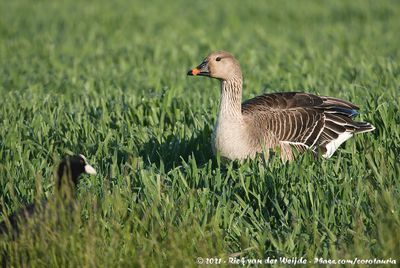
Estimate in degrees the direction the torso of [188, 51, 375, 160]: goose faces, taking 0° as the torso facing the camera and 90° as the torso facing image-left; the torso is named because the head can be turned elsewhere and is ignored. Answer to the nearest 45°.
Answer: approximately 90°

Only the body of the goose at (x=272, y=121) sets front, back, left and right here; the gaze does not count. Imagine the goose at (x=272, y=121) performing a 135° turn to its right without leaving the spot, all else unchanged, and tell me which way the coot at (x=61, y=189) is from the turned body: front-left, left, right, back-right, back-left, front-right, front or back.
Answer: back

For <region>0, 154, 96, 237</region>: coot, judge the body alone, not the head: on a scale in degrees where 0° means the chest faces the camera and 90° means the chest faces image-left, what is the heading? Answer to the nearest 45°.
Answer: approximately 270°
